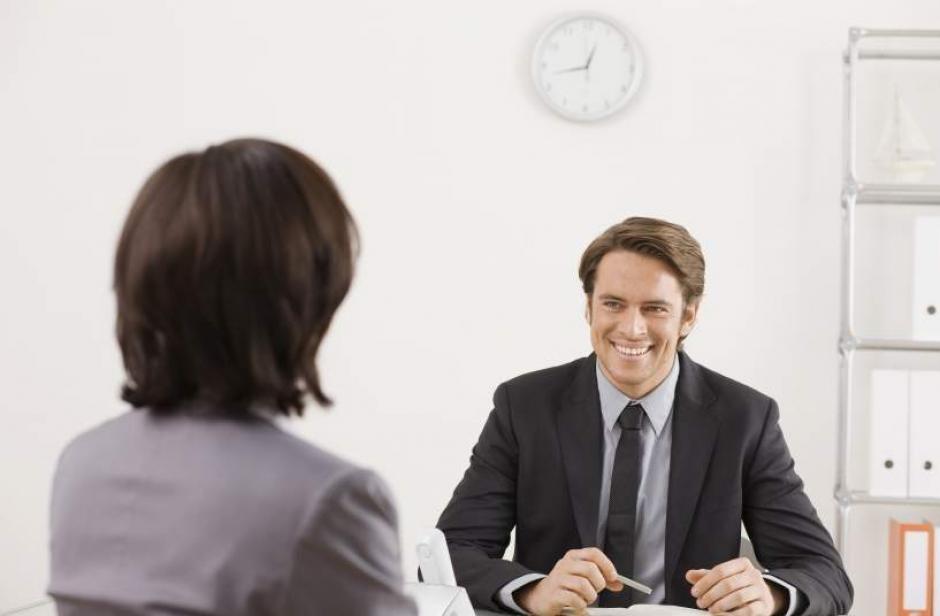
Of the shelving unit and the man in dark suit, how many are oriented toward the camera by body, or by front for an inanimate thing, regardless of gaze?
2

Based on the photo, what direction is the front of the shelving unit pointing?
toward the camera

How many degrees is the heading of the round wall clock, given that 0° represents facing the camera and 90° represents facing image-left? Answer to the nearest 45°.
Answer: approximately 0°

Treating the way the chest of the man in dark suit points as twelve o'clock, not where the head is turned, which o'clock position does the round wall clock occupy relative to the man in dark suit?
The round wall clock is roughly at 6 o'clock from the man in dark suit.

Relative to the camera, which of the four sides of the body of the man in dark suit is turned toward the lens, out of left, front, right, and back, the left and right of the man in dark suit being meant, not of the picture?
front

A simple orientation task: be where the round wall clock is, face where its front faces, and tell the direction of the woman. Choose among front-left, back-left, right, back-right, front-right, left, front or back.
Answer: front

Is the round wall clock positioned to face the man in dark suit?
yes

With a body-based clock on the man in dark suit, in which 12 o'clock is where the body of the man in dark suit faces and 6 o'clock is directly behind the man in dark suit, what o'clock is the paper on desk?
The paper on desk is roughly at 12 o'clock from the man in dark suit.

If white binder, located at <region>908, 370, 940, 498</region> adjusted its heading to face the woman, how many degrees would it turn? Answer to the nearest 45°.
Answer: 0° — it already faces them

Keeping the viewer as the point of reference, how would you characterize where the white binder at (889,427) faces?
facing the viewer

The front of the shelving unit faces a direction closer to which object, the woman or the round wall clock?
the woman

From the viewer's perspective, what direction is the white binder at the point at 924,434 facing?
toward the camera
